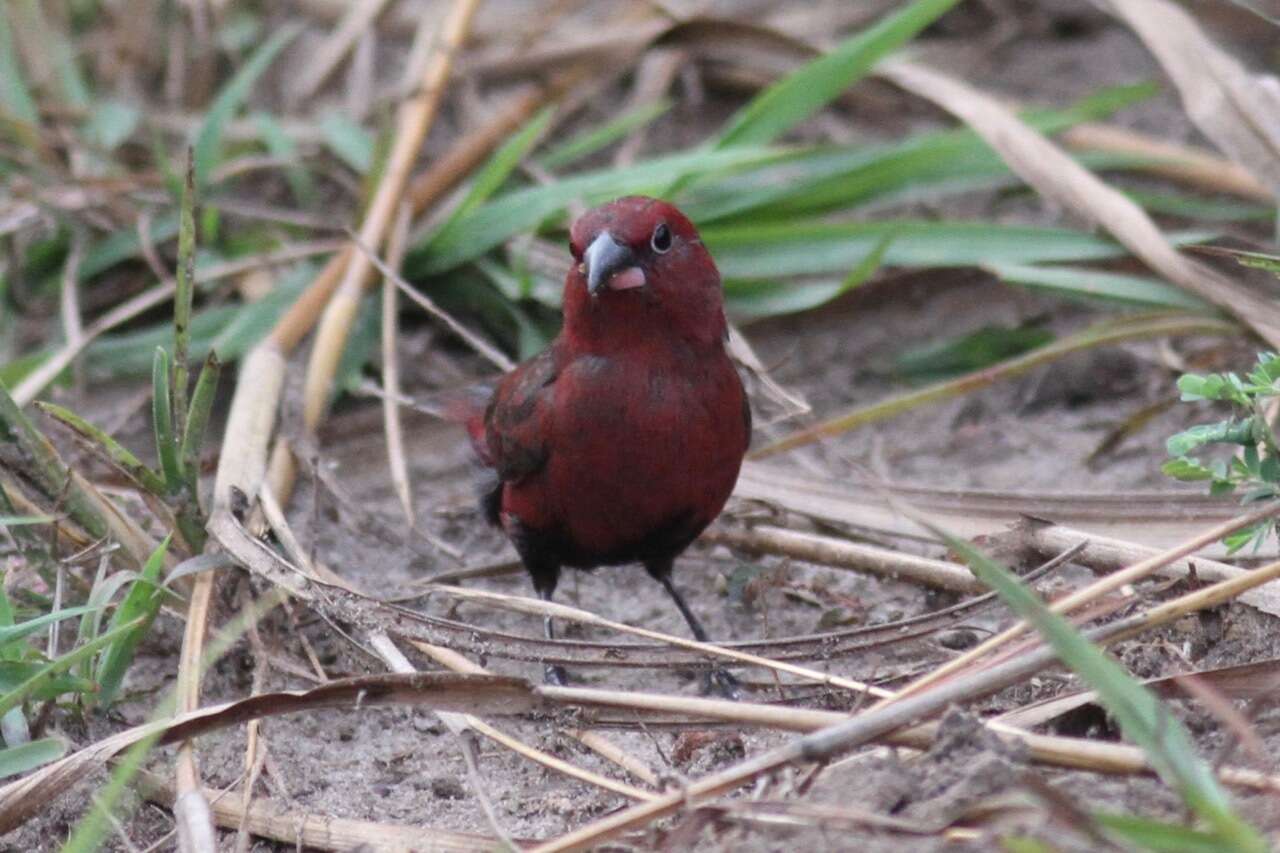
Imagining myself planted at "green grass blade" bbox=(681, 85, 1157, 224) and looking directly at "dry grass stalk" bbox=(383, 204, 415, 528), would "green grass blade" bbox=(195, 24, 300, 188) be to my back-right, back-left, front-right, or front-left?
front-right

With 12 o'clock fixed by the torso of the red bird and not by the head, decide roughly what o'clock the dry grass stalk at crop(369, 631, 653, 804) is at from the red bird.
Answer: The dry grass stalk is roughly at 2 o'clock from the red bird.

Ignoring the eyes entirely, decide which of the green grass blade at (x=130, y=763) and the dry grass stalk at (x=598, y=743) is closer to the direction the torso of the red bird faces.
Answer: the dry grass stalk

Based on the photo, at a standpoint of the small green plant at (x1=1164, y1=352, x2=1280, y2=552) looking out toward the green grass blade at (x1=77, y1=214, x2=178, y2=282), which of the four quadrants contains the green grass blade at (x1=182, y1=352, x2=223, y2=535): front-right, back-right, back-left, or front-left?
front-left

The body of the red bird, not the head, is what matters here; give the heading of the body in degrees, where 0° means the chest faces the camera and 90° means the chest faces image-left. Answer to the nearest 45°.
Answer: approximately 315°

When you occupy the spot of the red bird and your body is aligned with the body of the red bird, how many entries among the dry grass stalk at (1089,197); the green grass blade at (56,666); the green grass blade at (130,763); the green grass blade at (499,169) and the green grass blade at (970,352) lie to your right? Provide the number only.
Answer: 2

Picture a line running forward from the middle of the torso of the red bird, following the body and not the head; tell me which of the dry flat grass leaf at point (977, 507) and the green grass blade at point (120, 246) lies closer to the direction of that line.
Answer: the dry flat grass leaf

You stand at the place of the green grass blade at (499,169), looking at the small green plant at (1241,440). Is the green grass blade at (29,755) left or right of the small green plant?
right

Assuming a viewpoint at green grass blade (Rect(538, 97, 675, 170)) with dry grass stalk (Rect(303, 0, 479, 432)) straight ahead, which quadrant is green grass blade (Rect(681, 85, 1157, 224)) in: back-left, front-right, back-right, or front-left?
back-left

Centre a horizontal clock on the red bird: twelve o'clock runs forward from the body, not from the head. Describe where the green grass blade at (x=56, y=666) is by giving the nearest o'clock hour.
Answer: The green grass blade is roughly at 3 o'clock from the red bird.
